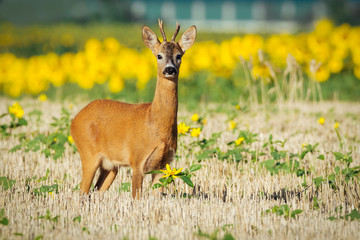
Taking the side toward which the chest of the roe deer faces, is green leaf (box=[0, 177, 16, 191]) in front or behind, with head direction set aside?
behind

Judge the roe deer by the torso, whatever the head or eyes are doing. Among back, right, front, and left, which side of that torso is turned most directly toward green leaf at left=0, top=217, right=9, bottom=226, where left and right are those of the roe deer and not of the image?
right

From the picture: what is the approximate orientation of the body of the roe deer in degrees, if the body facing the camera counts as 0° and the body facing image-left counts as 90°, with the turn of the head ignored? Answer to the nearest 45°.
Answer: approximately 315°

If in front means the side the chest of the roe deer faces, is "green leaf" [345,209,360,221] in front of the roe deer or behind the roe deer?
in front
